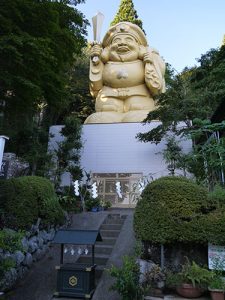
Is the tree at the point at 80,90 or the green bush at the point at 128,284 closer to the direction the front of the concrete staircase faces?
the green bush

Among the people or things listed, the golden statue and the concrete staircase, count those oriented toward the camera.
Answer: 2

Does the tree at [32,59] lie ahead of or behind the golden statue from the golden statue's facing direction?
ahead

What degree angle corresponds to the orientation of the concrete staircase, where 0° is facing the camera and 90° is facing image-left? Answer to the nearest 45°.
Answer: approximately 0°

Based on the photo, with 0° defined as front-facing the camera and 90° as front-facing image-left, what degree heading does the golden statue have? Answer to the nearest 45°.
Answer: approximately 0°

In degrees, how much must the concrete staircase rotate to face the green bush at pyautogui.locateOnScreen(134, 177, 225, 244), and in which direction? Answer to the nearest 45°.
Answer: approximately 45° to its left
